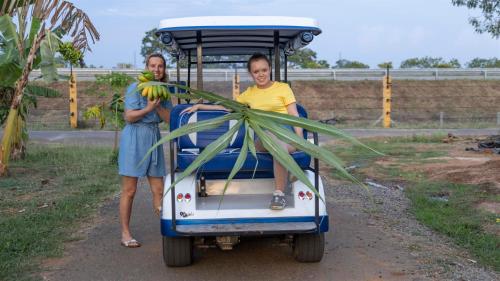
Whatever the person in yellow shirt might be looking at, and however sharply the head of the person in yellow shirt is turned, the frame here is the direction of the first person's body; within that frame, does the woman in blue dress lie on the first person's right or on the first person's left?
on the first person's right

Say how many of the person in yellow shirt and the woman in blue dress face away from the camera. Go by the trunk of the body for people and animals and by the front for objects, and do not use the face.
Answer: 0

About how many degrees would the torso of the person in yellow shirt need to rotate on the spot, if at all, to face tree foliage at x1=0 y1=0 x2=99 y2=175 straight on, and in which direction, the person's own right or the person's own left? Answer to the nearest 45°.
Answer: approximately 135° to the person's own right

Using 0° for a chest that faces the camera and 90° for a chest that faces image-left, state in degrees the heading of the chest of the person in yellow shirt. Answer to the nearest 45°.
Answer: approximately 0°

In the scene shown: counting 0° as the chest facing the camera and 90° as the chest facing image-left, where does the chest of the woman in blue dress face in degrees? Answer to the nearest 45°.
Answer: approximately 315°
